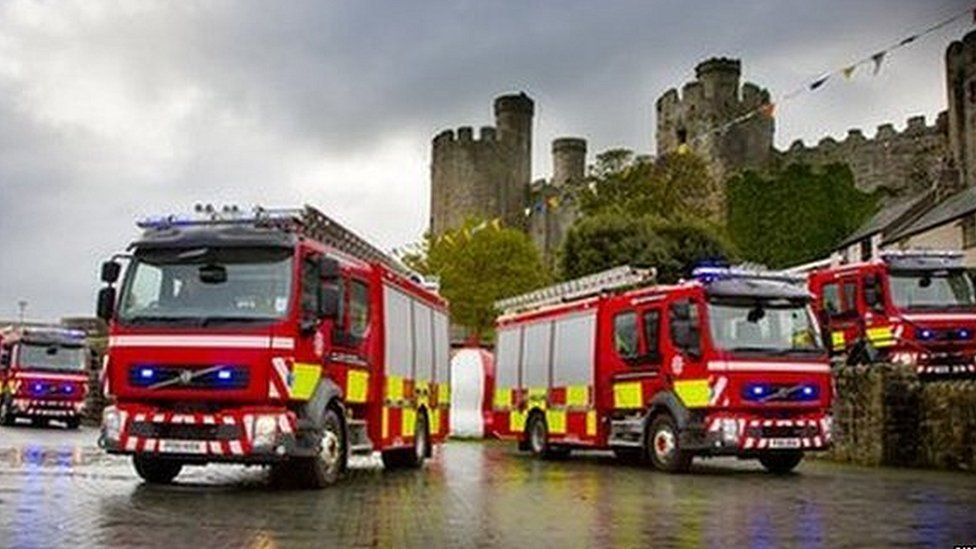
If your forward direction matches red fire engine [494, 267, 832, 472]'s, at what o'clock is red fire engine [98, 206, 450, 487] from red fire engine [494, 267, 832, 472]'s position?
red fire engine [98, 206, 450, 487] is roughly at 3 o'clock from red fire engine [494, 267, 832, 472].

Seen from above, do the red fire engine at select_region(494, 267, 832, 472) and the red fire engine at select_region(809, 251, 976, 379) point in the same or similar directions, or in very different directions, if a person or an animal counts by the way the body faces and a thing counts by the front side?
same or similar directions

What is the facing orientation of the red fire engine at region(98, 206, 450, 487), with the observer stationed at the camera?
facing the viewer and to the left of the viewer

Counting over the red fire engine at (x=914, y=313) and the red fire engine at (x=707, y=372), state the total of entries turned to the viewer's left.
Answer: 0

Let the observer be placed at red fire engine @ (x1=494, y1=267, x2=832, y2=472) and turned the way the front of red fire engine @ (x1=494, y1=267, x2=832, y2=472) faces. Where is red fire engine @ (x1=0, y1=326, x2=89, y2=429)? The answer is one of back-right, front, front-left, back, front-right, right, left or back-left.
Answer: back

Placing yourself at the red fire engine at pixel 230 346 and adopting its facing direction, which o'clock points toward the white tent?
The white tent is roughly at 5 o'clock from the red fire engine.

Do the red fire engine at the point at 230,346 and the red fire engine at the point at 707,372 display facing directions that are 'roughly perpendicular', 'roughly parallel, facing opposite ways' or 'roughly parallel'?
roughly perpendicular

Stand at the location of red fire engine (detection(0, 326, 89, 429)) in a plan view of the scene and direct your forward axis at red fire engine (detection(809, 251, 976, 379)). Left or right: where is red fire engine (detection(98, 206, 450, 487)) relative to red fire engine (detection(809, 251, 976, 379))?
right

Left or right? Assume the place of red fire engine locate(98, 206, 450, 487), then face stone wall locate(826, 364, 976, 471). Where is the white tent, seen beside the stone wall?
left

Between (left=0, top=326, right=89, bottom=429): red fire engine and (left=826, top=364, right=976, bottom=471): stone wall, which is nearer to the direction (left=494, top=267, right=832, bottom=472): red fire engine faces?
the stone wall

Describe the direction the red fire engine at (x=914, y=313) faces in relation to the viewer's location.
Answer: facing the viewer and to the right of the viewer

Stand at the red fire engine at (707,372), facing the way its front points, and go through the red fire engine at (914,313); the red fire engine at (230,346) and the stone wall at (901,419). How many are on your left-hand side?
2

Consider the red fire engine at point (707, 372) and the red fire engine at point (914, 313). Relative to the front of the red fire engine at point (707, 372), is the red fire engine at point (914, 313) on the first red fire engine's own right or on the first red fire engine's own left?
on the first red fire engine's own left
